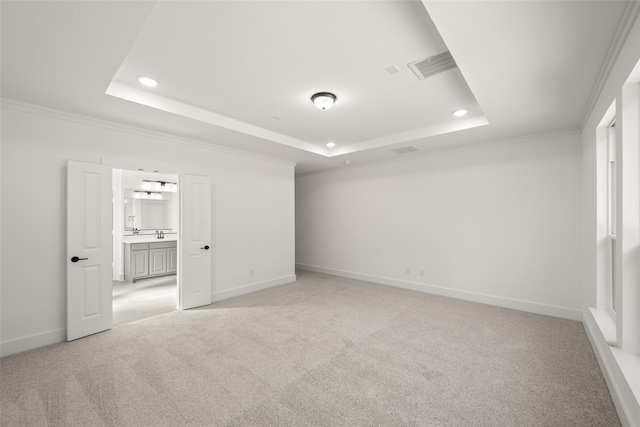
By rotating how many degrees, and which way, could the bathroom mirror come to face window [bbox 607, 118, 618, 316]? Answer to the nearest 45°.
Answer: approximately 45° to its left

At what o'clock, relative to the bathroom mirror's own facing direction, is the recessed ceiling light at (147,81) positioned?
The recessed ceiling light is roughly at 12 o'clock from the bathroom mirror.

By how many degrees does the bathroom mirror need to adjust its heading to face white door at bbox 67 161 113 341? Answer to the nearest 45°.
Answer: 0° — it already faces it

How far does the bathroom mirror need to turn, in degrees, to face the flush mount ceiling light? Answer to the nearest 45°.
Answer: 0° — it already faces it

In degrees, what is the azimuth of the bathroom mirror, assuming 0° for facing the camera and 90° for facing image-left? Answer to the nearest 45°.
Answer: approximately 0°
